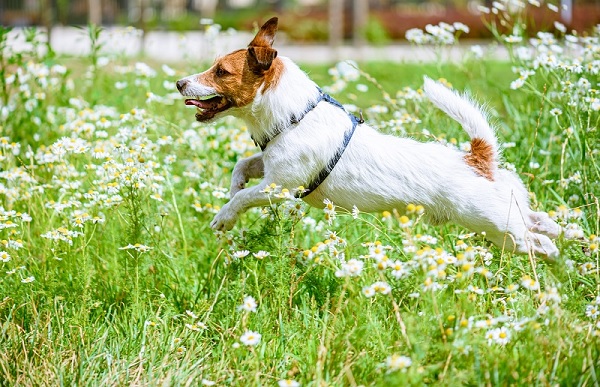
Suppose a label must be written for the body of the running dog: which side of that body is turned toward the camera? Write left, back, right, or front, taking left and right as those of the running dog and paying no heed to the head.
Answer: left
